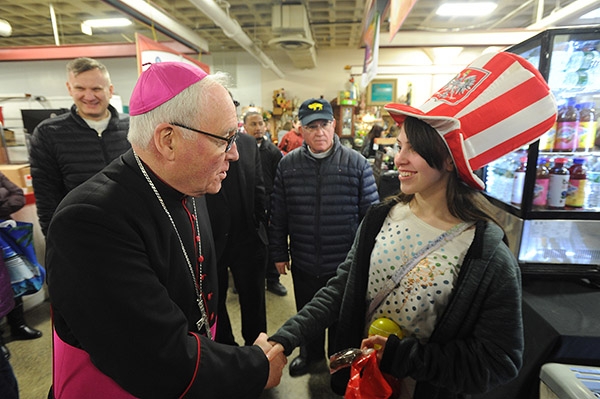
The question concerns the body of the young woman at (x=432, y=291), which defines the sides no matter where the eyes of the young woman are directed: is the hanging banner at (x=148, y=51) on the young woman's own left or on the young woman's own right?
on the young woman's own right

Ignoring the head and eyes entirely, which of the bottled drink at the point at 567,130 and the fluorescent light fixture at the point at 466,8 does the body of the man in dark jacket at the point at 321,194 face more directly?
the bottled drink

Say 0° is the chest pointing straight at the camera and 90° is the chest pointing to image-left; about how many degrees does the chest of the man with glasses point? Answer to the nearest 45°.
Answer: approximately 270°

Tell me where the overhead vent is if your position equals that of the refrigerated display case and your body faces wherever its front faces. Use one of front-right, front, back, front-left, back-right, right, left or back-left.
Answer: right

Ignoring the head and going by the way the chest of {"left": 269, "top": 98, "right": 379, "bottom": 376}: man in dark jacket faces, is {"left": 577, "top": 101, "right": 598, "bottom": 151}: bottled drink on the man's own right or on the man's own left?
on the man's own left

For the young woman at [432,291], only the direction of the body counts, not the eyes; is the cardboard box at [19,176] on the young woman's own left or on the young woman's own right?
on the young woman's own right

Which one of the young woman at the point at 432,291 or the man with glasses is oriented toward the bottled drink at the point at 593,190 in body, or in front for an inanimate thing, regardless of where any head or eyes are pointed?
the man with glasses

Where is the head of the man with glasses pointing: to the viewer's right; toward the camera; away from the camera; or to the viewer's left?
to the viewer's right

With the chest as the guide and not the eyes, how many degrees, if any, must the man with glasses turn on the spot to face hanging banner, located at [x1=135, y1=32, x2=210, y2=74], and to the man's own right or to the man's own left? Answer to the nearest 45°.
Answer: approximately 90° to the man's own left

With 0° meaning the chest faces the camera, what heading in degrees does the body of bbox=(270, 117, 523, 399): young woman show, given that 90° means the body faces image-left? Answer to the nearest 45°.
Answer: approximately 45°

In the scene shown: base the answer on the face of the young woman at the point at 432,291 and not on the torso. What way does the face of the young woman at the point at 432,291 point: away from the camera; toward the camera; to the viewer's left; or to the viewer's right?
to the viewer's left

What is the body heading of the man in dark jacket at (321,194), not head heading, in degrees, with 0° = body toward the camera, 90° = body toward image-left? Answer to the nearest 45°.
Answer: approximately 0°

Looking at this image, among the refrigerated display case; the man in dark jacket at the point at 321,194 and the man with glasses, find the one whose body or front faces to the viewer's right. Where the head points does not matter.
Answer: the man with glasses

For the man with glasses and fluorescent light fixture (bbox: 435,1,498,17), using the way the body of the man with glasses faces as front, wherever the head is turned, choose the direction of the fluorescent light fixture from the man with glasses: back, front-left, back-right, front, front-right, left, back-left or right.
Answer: front-left
